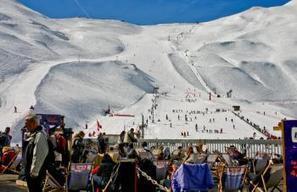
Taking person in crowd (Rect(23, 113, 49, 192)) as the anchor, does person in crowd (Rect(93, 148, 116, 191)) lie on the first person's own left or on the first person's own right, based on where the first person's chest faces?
on the first person's own right

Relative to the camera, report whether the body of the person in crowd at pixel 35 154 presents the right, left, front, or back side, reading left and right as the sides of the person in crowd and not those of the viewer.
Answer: left

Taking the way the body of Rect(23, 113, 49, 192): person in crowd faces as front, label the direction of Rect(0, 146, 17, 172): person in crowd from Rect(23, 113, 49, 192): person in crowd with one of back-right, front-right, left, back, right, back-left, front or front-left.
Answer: right
